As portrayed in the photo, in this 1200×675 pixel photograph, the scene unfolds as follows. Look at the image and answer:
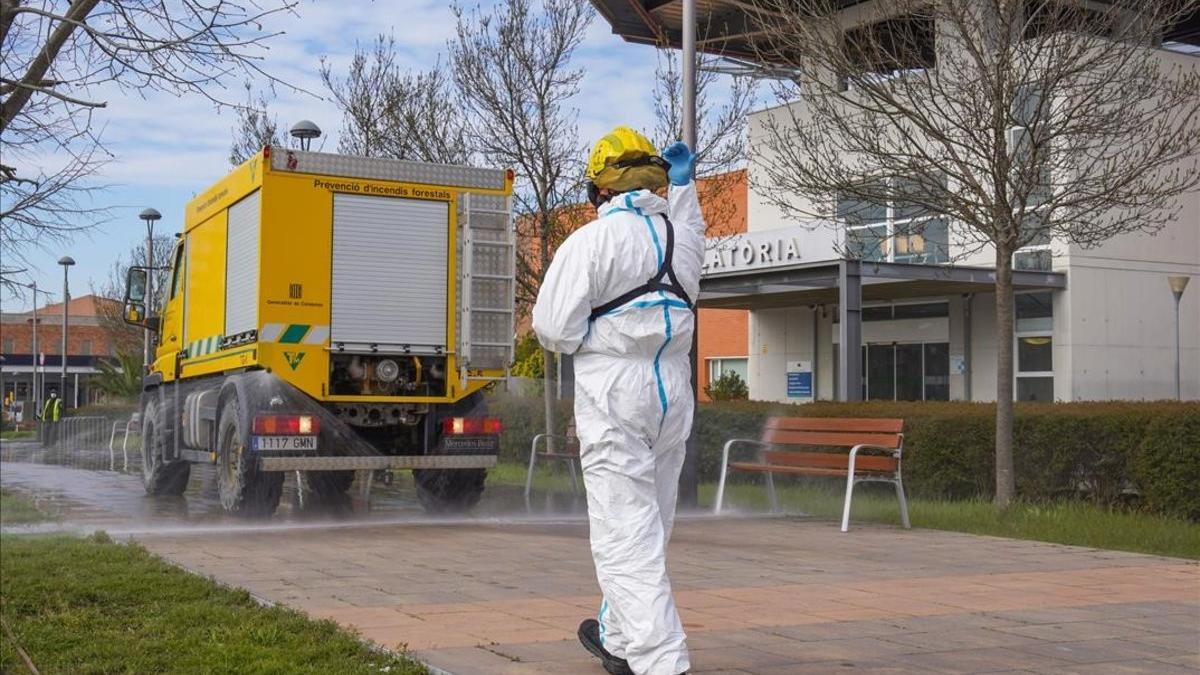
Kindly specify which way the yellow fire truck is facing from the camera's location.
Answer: facing away from the viewer and to the left of the viewer

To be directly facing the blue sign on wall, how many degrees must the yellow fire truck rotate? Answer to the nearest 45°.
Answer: approximately 90° to its right

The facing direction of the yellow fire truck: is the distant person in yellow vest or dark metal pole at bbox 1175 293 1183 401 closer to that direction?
the distant person in yellow vest

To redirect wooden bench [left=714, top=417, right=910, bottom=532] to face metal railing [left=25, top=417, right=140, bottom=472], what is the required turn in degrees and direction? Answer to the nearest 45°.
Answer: approximately 90° to its right

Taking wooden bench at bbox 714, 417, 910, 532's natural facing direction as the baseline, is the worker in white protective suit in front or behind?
in front

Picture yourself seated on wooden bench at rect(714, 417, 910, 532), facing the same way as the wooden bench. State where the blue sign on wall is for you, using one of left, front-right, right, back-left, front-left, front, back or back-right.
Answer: back-right

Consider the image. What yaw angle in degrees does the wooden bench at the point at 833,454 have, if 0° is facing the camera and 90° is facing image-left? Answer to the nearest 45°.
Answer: approximately 45°

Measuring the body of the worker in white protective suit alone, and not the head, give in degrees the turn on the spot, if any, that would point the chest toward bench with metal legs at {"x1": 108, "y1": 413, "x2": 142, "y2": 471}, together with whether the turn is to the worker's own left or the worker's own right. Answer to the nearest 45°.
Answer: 0° — they already face it

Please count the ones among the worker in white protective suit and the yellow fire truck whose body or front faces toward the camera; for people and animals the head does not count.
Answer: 0

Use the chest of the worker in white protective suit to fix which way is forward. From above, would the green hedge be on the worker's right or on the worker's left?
on the worker's right

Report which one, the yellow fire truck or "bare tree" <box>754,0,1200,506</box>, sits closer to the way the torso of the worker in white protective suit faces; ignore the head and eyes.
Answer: the yellow fire truck

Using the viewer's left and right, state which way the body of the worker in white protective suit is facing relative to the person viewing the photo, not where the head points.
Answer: facing away from the viewer and to the left of the viewer

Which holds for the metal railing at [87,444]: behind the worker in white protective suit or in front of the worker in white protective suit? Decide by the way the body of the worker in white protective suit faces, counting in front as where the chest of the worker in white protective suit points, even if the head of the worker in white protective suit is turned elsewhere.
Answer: in front
